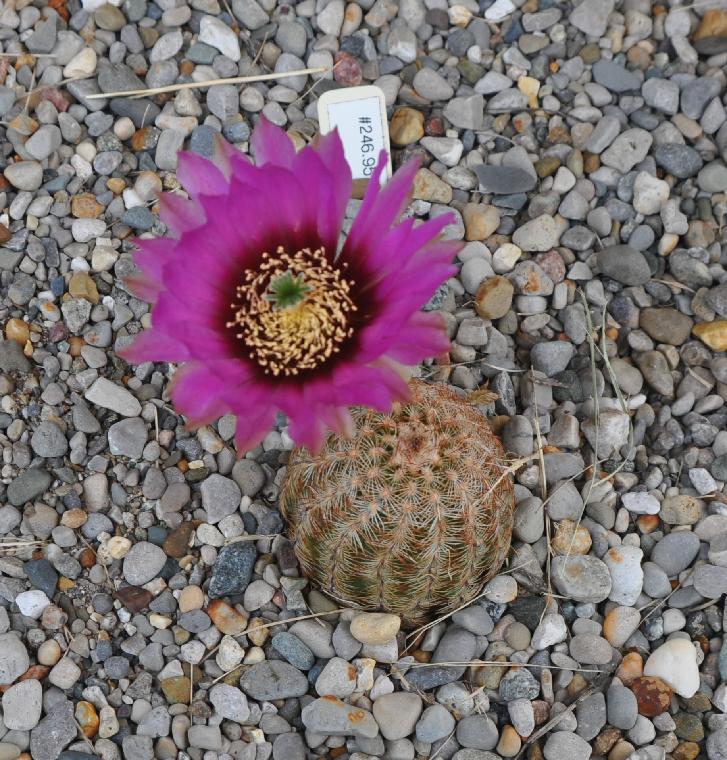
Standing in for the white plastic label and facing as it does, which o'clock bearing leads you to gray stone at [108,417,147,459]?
The gray stone is roughly at 1 o'clock from the white plastic label.

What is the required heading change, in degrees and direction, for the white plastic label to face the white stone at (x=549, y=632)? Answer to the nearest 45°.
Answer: approximately 45° to its left

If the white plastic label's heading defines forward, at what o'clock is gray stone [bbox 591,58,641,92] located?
The gray stone is roughly at 8 o'clock from the white plastic label.

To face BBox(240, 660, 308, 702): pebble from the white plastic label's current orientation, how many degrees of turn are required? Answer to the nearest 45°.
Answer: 0° — it already faces it

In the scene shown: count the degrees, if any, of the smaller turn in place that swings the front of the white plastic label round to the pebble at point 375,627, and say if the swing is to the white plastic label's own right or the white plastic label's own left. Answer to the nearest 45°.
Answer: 0° — it already faces it

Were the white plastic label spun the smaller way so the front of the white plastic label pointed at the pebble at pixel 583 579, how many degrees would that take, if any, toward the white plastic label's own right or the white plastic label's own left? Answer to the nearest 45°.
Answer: approximately 45° to the white plastic label's own left

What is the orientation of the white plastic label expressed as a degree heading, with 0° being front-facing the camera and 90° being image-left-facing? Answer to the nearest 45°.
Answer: approximately 0°
